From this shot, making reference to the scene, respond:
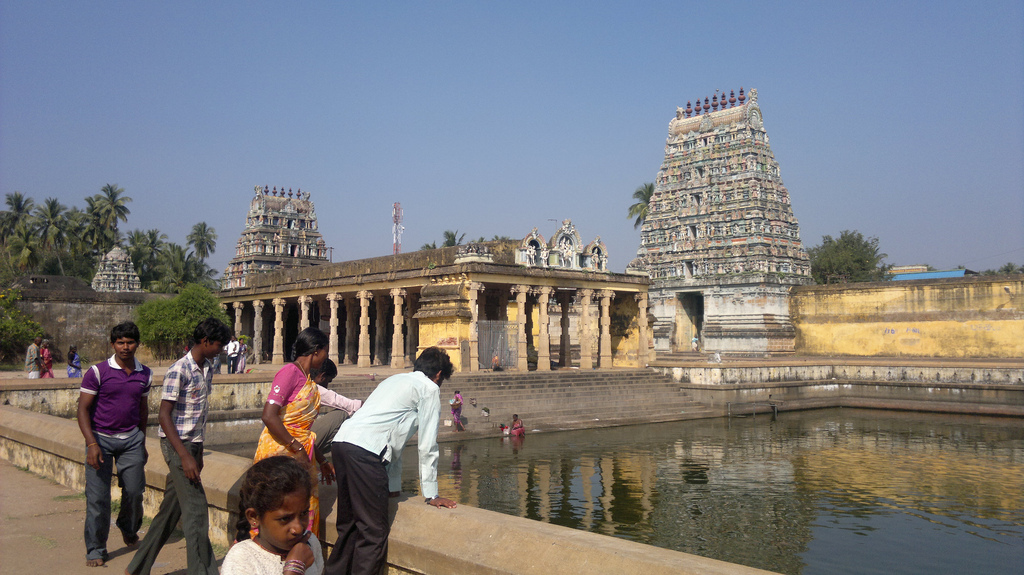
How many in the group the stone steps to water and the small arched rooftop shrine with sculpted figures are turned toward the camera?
2

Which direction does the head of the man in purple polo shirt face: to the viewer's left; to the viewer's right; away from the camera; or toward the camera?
toward the camera

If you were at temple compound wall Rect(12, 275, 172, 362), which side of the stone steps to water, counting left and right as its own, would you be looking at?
right

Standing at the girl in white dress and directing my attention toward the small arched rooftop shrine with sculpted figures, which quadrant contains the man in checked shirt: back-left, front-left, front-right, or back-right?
front-left

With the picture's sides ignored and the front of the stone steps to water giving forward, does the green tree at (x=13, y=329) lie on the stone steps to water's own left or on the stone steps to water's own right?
on the stone steps to water's own right

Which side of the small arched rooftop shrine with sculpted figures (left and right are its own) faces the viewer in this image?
front

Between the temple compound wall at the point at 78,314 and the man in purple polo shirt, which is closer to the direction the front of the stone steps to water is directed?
the man in purple polo shirt

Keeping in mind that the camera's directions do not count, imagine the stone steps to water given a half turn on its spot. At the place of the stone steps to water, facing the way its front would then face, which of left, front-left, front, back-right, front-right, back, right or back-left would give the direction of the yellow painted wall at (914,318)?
front-right

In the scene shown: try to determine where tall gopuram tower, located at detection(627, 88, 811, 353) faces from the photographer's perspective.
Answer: facing the viewer and to the left of the viewer

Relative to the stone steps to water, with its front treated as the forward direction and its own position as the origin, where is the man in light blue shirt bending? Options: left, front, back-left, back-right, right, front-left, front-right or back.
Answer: front

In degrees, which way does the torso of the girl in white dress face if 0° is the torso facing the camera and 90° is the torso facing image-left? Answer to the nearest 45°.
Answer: approximately 315°

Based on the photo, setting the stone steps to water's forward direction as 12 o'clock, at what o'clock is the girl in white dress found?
The girl in white dress is roughly at 12 o'clock from the stone steps to water.

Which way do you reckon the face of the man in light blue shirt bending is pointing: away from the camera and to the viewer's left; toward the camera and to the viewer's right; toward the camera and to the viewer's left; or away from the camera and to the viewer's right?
away from the camera and to the viewer's right
